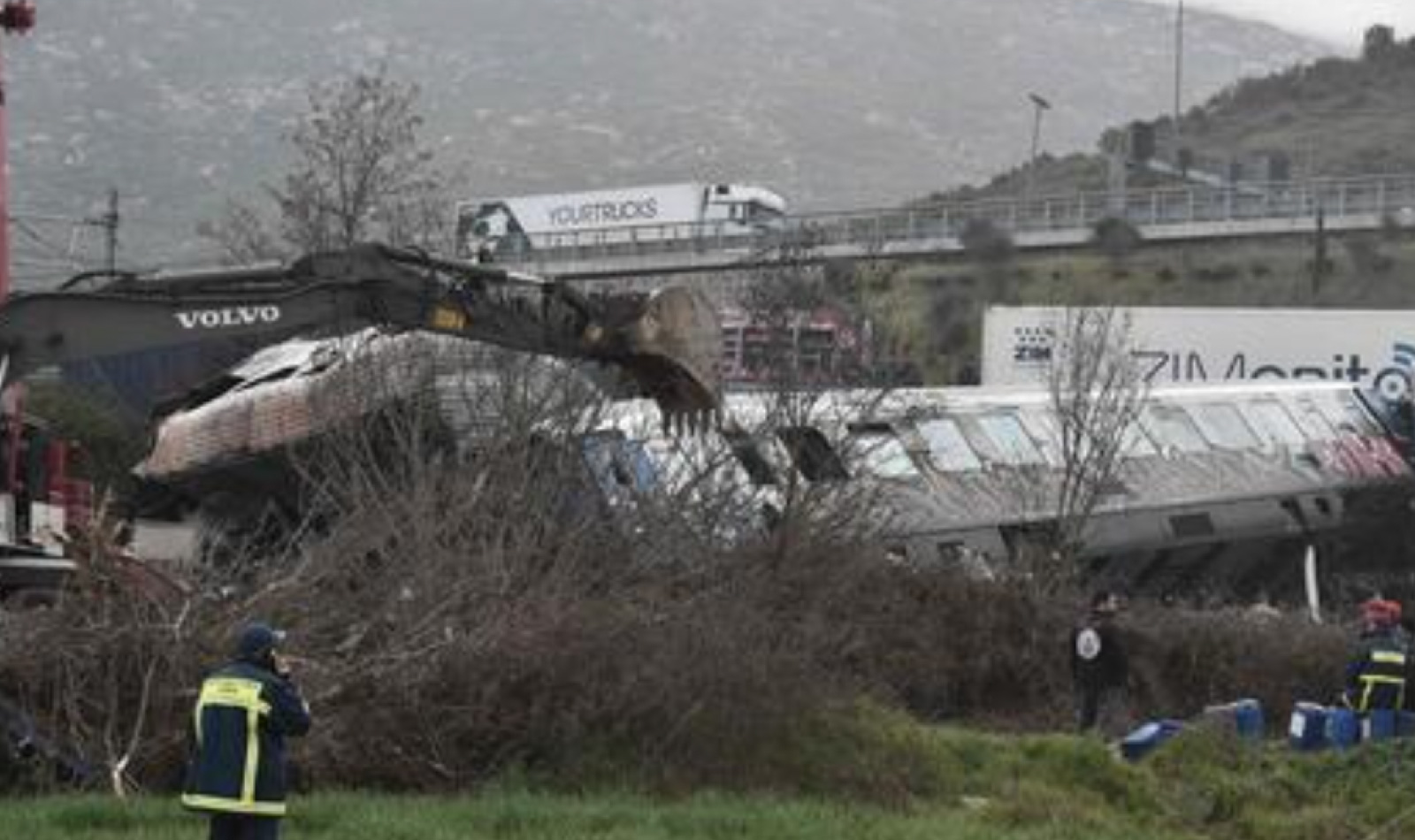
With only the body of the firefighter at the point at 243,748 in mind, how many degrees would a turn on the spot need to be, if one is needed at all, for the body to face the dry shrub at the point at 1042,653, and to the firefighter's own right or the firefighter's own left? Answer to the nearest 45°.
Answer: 0° — they already face it

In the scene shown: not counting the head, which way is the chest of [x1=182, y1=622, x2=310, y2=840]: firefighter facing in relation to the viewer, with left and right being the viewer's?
facing away from the viewer and to the right of the viewer

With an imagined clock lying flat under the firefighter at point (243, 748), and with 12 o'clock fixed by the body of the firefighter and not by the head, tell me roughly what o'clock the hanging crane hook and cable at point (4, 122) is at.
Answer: The hanging crane hook and cable is roughly at 10 o'clock from the firefighter.

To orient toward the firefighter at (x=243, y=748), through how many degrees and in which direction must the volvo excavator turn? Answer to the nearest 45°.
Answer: approximately 90° to its right

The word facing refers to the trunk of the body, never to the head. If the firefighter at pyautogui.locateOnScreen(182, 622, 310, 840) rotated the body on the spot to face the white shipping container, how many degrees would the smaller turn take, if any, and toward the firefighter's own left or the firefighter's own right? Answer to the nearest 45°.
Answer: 0° — they already face it

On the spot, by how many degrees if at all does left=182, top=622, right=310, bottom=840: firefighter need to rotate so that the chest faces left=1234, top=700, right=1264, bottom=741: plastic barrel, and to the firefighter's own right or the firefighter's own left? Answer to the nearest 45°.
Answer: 0° — they already face it

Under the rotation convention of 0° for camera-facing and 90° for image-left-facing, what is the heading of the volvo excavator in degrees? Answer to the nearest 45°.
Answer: approximately 270°
